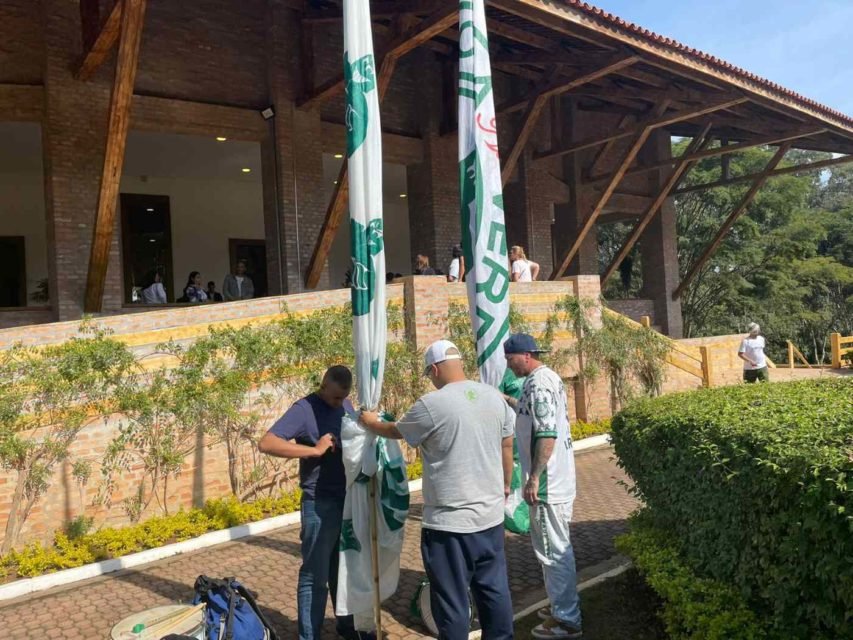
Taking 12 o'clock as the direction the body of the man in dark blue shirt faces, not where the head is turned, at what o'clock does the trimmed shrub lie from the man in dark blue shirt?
The trimmed shrub is roughly at 11 o'clock from the man in dark blue shirt.

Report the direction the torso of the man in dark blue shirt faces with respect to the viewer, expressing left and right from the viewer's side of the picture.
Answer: facing the viewer and to the right of the viewer

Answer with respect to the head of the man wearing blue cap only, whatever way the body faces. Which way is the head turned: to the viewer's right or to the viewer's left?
to the viewer's left

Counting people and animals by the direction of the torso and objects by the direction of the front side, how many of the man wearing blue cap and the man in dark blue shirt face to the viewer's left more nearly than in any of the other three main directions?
1

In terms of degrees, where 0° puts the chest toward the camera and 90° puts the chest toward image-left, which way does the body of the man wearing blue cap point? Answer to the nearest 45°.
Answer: approximately 90°

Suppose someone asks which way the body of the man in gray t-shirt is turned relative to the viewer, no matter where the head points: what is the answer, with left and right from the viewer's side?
facing away from the viewer and to the left of the viewer

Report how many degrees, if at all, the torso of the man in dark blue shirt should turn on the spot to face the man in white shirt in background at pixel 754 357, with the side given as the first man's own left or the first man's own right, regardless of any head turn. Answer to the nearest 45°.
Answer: approximately 90° to the first man's own left

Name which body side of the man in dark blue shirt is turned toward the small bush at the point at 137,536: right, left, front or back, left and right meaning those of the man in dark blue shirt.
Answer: back

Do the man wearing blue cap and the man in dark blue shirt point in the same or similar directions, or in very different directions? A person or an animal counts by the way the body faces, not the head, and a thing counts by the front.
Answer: very different directions

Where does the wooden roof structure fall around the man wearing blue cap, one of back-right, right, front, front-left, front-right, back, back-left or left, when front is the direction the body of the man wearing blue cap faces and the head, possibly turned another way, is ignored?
right

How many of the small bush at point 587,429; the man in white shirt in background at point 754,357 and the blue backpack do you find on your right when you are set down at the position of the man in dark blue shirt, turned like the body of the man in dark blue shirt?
1

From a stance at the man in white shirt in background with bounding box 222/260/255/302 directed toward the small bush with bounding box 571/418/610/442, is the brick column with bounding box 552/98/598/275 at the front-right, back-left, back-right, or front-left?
front-left

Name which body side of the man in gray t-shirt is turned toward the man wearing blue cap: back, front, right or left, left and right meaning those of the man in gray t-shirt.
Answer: right

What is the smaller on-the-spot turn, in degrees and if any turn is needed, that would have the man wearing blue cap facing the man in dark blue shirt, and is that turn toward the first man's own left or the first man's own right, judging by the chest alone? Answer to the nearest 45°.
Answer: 0° — they already face them

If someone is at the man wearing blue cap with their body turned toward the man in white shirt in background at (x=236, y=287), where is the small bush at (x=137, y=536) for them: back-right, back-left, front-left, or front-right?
front-left

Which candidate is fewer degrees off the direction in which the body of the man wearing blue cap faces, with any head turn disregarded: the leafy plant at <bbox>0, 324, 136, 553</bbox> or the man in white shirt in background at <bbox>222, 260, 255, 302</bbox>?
the leafy plant
